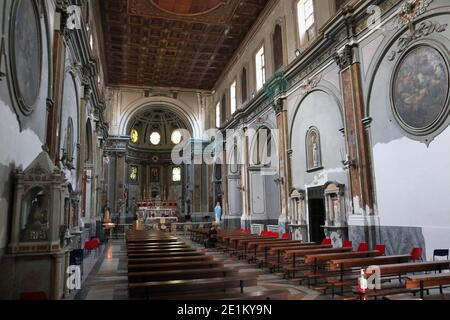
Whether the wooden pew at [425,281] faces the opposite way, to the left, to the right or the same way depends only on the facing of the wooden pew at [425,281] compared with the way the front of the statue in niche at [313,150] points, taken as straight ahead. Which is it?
to the right

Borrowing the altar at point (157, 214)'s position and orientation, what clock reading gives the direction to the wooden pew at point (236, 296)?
The wooden pew is roughly at 12 o'clock from the altar.

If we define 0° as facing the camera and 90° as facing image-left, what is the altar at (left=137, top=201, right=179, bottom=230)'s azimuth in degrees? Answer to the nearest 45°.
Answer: approximately 0°

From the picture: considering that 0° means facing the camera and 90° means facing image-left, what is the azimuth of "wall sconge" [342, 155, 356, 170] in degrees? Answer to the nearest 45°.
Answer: approximately 45°

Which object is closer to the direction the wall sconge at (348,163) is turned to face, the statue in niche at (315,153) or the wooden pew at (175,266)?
the wooden pew

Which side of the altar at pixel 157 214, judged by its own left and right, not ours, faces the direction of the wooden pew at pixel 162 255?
front

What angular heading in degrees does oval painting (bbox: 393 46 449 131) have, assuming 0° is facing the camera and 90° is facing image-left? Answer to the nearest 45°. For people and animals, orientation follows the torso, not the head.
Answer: approximately 45°

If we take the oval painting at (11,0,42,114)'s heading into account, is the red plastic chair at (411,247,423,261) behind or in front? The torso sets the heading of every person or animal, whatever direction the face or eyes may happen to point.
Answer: in front

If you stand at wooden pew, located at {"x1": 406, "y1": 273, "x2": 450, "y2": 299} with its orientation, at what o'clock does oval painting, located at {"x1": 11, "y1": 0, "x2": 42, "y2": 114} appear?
The oval painting is roughly at 10 o'clock from the wooden pew.

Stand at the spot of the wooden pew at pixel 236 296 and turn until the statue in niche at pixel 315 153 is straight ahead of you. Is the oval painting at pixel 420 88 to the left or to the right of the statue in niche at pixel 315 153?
right

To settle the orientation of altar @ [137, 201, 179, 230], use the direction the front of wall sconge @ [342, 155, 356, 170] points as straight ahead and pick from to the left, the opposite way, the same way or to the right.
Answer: to the left

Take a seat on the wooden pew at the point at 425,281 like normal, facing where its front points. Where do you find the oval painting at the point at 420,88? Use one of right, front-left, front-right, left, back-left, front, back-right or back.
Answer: front-right

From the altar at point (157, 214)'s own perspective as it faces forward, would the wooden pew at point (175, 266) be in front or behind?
in front

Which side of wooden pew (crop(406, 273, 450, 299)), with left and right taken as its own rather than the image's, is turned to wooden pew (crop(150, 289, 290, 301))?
left

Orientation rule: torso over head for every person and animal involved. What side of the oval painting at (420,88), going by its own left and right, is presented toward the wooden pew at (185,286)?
front

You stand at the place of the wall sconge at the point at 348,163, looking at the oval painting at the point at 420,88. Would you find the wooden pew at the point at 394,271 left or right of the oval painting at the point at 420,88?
right
